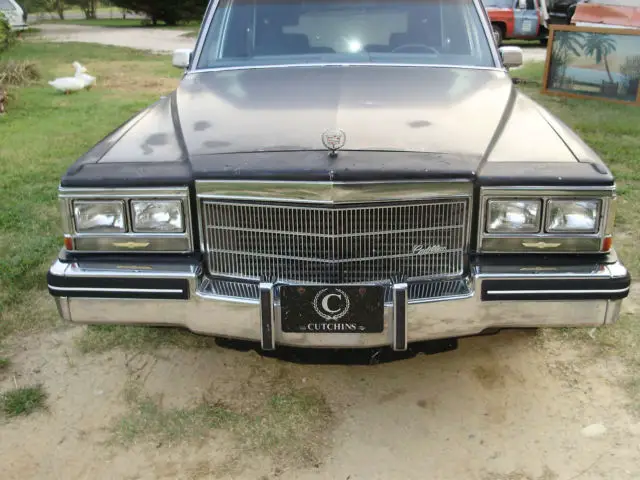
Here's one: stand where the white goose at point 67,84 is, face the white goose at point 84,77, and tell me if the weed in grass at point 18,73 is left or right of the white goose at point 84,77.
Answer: left

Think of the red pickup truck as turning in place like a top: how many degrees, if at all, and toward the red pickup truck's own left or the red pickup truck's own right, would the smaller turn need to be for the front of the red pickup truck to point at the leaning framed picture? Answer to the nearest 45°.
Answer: approximately 90° to the red pickup truck's own left
